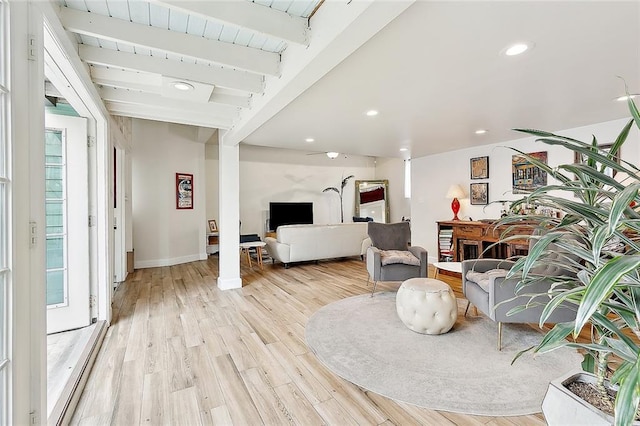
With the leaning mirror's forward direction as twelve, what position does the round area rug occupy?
The round area rug is roughly at 12 o'clock from the leaning mirror.

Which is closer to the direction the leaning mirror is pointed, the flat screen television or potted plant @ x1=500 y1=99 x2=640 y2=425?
the potted plant

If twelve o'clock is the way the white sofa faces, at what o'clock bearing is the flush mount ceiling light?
The flush mount ceiling light is roughly at 8 o'clock from the white sofa.

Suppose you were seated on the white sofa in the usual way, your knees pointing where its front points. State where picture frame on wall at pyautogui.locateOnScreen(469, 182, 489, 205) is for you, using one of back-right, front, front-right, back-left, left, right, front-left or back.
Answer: back-right

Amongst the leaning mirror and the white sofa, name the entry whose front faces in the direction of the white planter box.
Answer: the leaning mirror

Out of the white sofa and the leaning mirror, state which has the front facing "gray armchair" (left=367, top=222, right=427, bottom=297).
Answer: the leaning mirror

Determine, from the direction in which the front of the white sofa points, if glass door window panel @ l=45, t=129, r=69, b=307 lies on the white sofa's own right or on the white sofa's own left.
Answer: on the white sofa's own left

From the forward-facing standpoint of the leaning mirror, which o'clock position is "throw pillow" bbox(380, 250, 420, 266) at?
The throw pillow is roughly at 12 o'clock from the leaning mirror.

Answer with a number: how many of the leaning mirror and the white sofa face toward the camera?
1

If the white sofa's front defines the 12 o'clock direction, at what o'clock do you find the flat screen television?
The flat screen television is roughly at 1 o'clock from the white sofa.

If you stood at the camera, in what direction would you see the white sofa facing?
facing away from the viewer and to the left of the viewer
